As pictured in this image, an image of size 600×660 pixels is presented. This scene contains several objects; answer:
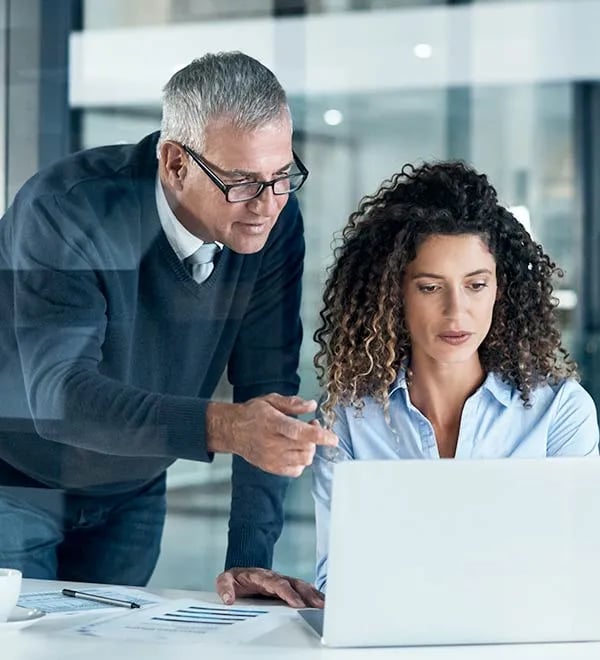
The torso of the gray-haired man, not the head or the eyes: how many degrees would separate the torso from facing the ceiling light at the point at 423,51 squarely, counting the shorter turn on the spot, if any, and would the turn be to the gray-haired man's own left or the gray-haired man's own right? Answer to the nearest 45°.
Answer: approximately 90° to the gray-haired man's own left

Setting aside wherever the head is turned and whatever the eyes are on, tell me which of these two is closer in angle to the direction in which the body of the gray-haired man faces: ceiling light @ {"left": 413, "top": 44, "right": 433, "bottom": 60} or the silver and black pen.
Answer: the silver and black pen

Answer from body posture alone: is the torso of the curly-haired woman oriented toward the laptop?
yes

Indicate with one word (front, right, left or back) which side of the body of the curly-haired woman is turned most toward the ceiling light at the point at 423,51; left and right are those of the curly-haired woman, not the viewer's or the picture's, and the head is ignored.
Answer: back

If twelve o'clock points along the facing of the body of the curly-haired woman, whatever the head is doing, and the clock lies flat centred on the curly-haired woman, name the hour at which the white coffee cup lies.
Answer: The white coffee cup is roughly at 1 o'clock from the curly-haired woman.

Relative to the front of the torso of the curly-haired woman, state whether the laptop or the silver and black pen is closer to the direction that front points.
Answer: the laptop

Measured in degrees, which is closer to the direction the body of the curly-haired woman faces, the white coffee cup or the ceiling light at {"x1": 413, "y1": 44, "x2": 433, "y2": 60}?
the white coffee cup

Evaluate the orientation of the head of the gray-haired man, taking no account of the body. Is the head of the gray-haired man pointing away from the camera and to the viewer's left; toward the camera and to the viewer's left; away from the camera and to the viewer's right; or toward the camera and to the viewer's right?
toward the camera and to the viewer's right

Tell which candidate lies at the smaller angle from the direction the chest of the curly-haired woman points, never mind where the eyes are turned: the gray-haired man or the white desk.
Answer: the white desk

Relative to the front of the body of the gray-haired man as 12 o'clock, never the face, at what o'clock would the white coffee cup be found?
The white coffee cup is roughly at 2 o'clock from the gray-haired man.

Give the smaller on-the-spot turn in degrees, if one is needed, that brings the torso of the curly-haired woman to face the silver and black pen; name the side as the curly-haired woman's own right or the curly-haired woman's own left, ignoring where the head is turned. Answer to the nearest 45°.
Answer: approximately 45° to the curly-haired woman's own right
